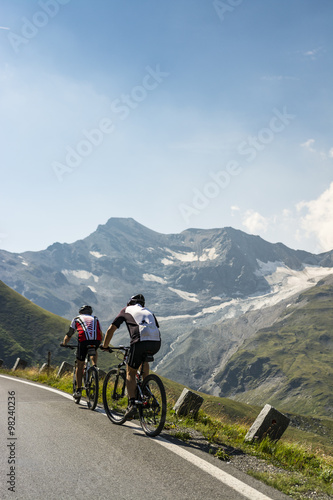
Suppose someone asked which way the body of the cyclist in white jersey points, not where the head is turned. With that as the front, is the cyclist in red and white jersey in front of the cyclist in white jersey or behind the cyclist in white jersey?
in front

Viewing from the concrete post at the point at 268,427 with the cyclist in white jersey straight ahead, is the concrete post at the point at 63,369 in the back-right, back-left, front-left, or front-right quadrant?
front-right

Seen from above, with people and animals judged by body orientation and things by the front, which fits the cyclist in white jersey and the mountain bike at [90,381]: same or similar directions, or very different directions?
same or similar directions

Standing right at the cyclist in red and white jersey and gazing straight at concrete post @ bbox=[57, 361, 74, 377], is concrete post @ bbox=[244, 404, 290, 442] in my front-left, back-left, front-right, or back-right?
back-right

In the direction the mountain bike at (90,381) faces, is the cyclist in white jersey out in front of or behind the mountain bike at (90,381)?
behind

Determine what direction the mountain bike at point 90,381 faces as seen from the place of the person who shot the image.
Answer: facing away from the viewer and to the left of the viewer

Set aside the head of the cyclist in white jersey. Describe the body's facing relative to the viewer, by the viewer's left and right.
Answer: facing away from the viewer and to the left of the viewer

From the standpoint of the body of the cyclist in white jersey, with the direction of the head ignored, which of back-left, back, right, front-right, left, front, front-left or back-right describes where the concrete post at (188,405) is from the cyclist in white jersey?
right

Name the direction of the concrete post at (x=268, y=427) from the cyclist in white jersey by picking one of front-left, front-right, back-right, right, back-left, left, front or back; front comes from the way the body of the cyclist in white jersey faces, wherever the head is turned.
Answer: back-right

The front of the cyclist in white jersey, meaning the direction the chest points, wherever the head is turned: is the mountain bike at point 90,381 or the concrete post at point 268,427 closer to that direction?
the mountain bike

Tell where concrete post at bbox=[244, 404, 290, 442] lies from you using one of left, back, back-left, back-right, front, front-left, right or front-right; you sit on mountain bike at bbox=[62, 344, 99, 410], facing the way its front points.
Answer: back

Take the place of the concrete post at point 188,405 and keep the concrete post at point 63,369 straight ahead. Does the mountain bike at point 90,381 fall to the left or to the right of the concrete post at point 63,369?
left
